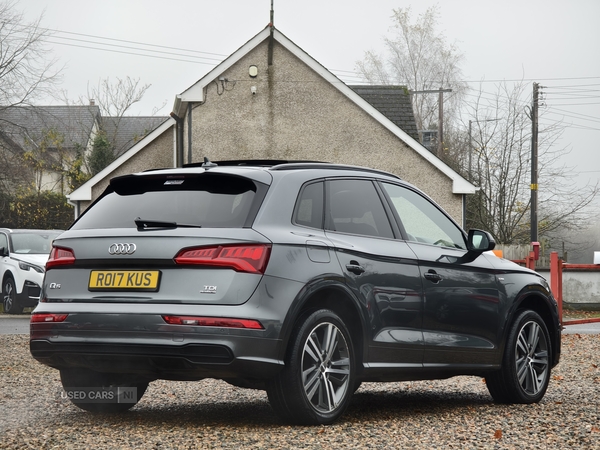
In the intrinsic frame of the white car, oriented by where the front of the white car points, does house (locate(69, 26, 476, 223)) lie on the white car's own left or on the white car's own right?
on the white car's own left

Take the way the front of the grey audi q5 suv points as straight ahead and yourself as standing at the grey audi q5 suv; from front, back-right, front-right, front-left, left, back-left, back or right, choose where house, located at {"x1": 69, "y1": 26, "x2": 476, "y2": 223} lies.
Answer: front-left

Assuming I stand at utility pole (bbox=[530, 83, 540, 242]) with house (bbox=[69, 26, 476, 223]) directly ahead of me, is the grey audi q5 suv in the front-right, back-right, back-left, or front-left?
front-left

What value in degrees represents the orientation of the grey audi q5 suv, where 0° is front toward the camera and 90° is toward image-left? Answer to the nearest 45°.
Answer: approximately 225°

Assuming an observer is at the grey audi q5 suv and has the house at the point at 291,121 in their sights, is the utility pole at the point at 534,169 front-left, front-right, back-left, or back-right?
front-right

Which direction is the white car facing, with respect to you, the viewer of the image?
facing the viewer and to the right of the viewer

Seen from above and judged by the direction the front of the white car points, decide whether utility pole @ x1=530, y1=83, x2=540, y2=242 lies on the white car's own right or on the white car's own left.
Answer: on the white car's own left

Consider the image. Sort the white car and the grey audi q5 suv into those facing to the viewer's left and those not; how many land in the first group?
0
